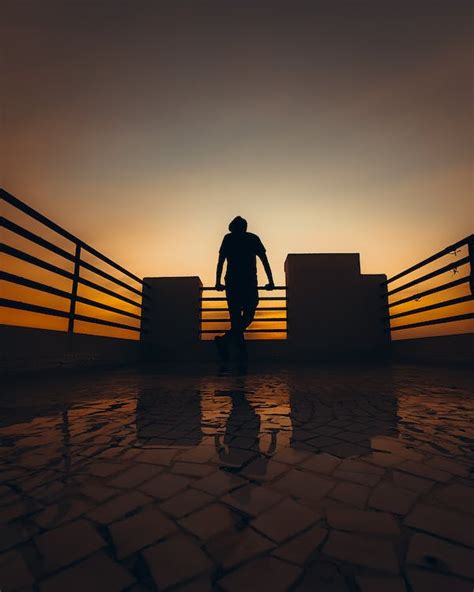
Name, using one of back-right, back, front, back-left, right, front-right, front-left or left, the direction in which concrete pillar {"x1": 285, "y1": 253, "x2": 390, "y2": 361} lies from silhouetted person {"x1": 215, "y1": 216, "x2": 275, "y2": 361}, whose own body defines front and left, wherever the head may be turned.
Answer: back-left

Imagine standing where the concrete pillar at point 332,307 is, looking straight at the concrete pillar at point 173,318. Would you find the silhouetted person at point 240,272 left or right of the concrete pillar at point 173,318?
left

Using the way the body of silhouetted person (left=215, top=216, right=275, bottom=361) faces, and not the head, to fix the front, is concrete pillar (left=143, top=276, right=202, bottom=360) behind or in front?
behind

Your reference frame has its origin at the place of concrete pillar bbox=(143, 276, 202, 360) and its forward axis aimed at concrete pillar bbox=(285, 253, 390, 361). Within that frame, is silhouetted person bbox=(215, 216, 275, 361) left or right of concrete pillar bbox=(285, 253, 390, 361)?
right

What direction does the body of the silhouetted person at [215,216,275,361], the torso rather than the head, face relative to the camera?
toward the camera
